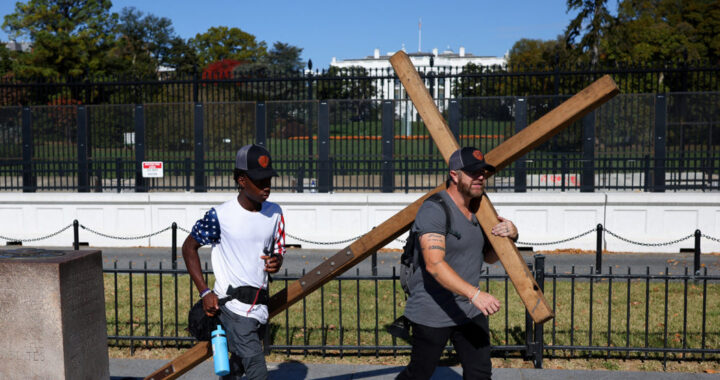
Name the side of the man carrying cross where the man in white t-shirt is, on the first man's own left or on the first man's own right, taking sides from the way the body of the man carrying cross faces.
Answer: on the first man's own right

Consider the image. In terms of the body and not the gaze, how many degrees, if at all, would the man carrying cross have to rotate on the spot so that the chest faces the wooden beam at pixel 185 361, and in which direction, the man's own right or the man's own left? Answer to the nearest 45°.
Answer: approximately 135° to the man's own right

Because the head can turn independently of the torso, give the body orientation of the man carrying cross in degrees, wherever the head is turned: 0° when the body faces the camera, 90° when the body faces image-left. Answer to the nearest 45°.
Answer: approximately 315°

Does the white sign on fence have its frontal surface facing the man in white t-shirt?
yes

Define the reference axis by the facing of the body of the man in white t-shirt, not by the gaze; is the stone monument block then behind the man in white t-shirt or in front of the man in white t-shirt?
behind

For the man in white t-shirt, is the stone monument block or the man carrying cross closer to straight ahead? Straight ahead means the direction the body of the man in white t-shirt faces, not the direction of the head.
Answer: the man carrying cross

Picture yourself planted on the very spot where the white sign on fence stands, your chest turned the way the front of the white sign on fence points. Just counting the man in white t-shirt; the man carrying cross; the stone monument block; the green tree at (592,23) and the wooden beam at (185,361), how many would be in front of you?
4
